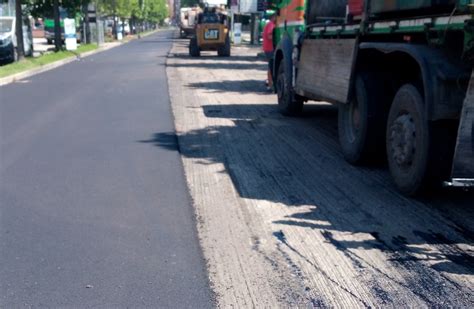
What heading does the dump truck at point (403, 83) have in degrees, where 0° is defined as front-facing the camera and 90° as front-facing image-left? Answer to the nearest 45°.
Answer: approximately 135°

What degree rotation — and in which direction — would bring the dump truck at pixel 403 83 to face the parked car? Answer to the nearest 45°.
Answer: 0° — it already faces it
